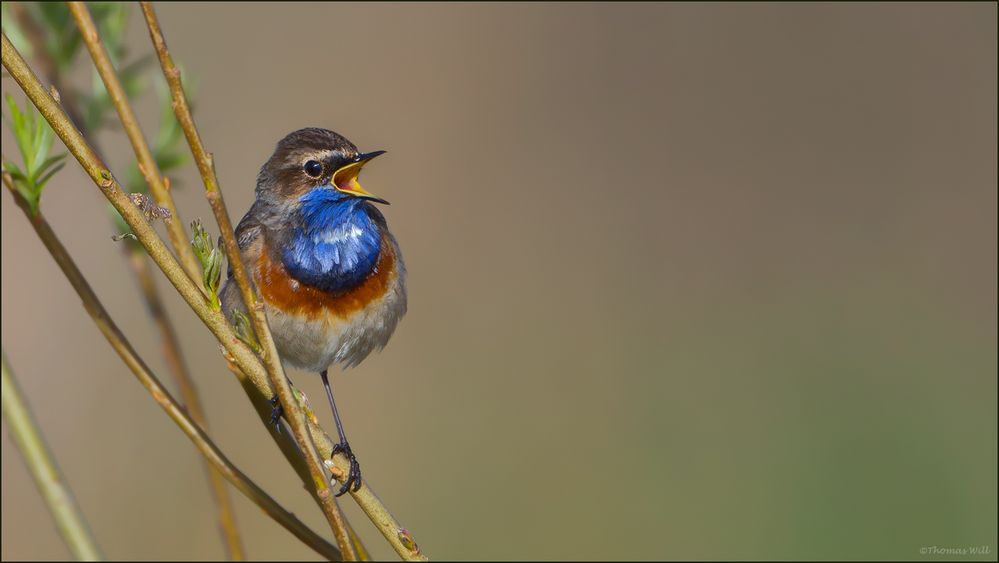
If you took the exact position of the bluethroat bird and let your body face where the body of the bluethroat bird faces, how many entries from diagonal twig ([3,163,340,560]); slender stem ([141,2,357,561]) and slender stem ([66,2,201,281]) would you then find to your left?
0

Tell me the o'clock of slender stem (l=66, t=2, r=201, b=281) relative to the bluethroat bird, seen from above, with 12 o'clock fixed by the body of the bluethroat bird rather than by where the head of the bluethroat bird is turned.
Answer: The slender stem is roughly at 2 o'clock from the bluethroat bird.

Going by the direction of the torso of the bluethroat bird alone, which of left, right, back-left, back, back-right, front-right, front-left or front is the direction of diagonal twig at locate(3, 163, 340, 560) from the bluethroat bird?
front-right

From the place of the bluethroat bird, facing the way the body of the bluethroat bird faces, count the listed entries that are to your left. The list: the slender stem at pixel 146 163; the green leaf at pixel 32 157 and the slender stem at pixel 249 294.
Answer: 0

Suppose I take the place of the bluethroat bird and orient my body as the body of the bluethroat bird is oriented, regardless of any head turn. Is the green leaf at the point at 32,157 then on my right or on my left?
on my right

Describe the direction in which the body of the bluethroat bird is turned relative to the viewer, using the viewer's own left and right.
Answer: facing the viewer and to the right of the viewer

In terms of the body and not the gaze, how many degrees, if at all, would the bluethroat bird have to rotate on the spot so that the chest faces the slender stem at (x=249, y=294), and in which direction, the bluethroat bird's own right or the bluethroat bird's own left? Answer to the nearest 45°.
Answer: approximately 45° to the bluethroat bird's own right
